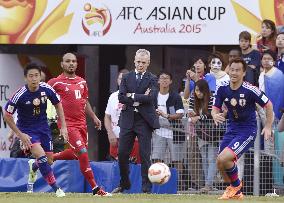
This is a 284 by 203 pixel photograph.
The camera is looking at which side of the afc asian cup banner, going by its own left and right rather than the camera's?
front

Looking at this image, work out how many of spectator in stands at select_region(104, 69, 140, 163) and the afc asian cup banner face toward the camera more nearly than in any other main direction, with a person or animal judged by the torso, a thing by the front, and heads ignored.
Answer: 2

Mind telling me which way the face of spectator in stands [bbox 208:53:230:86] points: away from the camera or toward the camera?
toward the camera

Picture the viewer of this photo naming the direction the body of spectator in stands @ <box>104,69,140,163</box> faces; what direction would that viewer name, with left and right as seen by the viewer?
facing the viewer

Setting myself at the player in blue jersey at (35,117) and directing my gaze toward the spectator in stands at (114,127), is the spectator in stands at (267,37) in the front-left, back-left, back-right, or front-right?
front-right

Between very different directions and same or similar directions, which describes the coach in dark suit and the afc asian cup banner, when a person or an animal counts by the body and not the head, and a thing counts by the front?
same or similar directions

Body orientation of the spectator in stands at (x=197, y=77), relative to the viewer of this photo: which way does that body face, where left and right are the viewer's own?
facing the viewer and to the left of the viewer

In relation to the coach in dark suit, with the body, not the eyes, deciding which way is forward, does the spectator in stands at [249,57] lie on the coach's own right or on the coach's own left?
on the coach's own left

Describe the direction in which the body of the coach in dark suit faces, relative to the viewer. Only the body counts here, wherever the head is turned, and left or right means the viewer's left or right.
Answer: facing the viewer

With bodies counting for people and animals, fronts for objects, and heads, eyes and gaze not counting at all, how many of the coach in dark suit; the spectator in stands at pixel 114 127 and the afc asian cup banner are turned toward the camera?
3

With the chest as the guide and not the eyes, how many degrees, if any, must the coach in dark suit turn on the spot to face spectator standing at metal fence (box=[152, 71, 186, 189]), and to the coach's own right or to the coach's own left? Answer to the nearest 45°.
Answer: approximately 135° to the coach's own left

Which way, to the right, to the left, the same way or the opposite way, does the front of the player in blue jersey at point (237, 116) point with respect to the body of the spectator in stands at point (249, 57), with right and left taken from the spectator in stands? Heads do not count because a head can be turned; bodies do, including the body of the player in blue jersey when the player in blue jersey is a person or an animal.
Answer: the same way

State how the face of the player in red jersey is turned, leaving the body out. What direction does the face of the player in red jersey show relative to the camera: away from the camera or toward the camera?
toward the camera

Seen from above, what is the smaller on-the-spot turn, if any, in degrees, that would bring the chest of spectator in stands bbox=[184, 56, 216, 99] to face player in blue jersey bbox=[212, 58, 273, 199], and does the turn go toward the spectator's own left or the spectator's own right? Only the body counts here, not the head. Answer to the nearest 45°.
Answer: approximately 45° to the spectator's own left

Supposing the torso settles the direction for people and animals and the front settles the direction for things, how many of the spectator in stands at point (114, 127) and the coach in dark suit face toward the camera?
2

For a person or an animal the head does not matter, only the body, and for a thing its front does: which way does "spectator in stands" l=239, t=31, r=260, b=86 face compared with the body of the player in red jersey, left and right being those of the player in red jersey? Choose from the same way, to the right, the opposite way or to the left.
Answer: to the right
